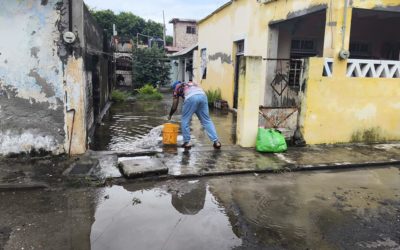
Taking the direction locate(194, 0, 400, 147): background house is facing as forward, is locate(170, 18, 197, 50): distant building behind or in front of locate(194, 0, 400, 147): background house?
behind

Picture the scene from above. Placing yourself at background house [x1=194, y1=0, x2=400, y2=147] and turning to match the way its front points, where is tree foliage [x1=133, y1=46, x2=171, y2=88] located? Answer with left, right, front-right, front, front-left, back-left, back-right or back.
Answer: back-right

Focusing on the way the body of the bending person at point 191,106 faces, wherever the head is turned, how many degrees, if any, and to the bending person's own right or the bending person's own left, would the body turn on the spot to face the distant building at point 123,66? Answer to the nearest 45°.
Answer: approximately 45° to the bending person's own right

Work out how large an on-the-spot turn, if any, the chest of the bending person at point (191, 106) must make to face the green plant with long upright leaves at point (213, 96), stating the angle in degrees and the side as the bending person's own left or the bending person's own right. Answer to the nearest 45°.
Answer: approximately 45° to the bending person's own right

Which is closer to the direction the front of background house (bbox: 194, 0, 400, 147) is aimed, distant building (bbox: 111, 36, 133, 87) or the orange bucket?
the orange bucket

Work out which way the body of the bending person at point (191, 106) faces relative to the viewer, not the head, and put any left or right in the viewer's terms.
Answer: facing away from the viewer and to the left of the viewer

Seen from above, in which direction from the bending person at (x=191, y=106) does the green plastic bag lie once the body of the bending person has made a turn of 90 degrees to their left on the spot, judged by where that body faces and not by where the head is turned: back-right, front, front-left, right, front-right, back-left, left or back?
back-left

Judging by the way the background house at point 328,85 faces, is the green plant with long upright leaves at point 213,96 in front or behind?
behind

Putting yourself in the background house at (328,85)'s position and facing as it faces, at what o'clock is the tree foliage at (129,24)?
The tree foliage is roughly at 5 o'clock from the background house.

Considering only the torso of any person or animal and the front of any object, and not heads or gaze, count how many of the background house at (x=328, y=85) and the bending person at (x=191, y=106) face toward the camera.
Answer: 1
